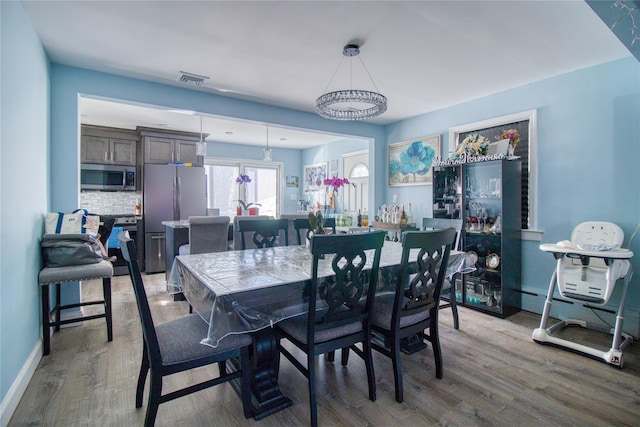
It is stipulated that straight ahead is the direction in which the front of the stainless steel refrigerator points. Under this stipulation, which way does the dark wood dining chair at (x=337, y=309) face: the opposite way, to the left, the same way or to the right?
the opposite way

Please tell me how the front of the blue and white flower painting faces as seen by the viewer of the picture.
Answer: facing the viewer and to the left of the viewer

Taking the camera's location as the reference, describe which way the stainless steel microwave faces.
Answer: facing the viewer

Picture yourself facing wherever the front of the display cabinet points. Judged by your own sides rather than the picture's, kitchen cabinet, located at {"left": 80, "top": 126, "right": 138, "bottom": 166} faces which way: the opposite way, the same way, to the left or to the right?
to the left

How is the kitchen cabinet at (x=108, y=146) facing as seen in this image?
toward the camera

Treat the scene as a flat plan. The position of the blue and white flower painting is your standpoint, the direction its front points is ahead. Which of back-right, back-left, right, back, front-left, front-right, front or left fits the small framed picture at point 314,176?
right

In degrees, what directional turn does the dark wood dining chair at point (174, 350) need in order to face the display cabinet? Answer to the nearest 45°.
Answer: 0° — it already faces it

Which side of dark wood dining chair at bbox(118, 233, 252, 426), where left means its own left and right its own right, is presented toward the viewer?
right

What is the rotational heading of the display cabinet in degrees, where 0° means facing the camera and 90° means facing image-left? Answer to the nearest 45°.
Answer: approximately 45°

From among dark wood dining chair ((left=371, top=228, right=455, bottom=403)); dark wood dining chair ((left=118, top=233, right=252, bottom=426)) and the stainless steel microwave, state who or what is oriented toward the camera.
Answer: the stainless steel microwave

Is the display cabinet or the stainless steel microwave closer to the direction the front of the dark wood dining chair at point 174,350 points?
the display cabinet

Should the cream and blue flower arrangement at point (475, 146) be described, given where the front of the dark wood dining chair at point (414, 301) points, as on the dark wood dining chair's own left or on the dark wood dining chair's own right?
on the dark wood dining chair's own right

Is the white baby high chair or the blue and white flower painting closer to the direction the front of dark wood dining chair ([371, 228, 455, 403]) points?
the blue and white flower painting

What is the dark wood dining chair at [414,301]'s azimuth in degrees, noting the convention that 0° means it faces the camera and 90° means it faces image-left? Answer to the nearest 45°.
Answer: approximately 135°

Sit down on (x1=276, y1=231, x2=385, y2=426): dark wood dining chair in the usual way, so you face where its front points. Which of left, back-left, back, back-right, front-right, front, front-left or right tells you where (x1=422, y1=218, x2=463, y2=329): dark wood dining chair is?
right
